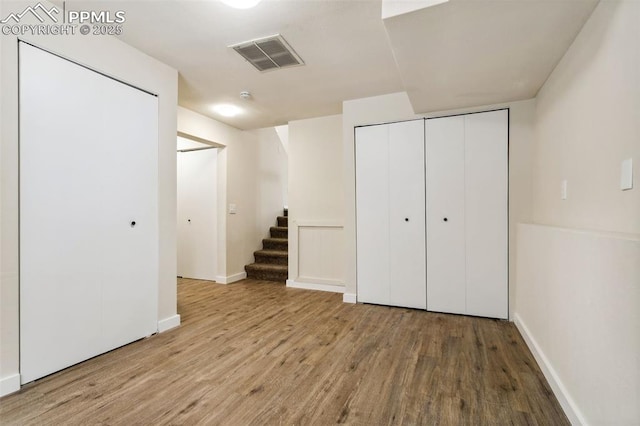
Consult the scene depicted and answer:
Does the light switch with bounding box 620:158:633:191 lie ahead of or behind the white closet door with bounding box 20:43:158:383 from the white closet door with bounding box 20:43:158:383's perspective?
ahead

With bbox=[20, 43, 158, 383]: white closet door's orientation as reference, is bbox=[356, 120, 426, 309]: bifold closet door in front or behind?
in front

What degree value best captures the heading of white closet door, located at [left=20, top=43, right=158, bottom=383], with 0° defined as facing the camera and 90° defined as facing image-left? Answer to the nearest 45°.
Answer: approximately 315°

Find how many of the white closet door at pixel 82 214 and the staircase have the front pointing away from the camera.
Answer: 0

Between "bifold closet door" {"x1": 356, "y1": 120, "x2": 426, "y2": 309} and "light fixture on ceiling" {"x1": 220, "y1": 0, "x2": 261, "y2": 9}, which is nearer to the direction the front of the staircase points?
the light fixture on ceiling

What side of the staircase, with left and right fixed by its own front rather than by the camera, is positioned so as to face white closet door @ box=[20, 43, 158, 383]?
front

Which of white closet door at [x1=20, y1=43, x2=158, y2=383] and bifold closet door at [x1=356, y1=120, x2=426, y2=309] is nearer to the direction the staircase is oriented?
the white closet door

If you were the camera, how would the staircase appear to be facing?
facing the viewer and to the left of the viewer

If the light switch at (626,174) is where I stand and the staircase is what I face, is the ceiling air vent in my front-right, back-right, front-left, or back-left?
front-left

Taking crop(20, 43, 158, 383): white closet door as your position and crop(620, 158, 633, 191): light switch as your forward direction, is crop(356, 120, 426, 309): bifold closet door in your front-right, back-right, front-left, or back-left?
front-left

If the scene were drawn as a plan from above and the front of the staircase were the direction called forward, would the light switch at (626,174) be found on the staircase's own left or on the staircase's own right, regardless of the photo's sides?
on the staircase's own left

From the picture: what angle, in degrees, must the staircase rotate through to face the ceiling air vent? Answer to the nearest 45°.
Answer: approximately 45° to its left
